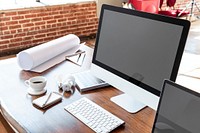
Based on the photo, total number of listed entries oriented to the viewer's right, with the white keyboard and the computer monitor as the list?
0

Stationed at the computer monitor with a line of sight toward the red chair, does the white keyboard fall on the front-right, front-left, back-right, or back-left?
back-left

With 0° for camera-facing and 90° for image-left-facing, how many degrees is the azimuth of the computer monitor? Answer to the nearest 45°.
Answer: approximately 45°

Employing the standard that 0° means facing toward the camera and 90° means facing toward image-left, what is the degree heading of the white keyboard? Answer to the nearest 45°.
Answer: approximately 45°

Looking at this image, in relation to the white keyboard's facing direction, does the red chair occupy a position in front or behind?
behind
